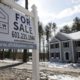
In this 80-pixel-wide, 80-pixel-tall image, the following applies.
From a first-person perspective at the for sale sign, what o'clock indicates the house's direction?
The house is roughly at 8 o'clock from the for sale sign.

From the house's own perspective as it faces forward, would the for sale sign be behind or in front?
in front

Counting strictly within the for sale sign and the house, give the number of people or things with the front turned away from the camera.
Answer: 0
